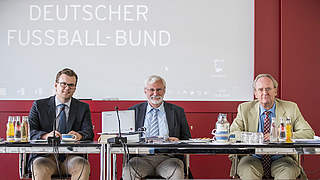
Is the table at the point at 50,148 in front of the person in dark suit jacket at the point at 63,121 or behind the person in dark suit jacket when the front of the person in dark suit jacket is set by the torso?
in front

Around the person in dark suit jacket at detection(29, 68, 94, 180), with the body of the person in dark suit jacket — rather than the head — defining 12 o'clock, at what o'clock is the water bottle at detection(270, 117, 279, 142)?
The water bottle is roughly at 10 o'clock from the person in dark suit jacket.

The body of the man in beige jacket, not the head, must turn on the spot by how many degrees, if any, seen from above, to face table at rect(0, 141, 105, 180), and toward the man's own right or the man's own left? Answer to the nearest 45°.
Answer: approximately 45° to the man's own right

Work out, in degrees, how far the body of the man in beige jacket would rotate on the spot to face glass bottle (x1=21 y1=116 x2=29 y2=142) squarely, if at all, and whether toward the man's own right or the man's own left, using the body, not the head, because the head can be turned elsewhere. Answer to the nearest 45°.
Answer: approximately 45° to the man's own right

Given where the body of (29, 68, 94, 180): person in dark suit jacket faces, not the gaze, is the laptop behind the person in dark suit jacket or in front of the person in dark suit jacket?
in front

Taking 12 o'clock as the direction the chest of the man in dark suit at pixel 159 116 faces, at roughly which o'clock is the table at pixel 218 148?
The table is roughly at 11 o'clock from the man in dark suit.

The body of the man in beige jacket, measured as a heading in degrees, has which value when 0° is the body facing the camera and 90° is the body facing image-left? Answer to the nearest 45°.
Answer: approximately 0°
